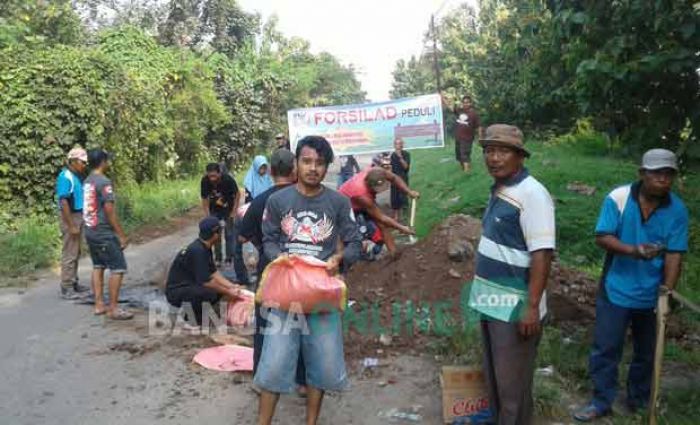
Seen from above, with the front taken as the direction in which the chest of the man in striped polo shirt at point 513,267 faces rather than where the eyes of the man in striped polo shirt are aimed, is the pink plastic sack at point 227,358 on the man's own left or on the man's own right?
on the man's own right

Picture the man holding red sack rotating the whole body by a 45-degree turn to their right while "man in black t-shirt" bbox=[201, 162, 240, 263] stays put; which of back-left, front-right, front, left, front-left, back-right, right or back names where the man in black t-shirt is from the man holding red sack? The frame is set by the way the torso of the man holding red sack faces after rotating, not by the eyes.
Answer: back-right

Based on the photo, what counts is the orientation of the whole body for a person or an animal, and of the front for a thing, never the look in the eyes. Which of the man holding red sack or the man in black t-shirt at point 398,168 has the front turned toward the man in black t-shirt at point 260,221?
the man in black t-shirt at point 398,168

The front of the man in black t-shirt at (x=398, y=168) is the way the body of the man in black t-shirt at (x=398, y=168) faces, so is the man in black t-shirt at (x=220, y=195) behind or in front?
in front

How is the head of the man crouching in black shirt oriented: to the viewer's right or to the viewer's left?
to the viewer's right

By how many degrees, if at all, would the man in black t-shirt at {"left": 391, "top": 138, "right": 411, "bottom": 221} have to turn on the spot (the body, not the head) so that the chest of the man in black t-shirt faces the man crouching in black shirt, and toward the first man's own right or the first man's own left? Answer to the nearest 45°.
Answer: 0° — they already face them

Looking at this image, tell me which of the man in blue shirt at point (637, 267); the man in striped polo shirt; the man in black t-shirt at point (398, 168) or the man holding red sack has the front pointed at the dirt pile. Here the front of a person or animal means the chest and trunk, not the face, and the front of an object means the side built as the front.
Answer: the man in black t-shirt

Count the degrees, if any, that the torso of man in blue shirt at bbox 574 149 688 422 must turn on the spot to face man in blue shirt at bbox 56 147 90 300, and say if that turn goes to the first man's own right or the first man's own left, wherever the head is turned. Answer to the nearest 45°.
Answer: approximately 90° to the first man's own right

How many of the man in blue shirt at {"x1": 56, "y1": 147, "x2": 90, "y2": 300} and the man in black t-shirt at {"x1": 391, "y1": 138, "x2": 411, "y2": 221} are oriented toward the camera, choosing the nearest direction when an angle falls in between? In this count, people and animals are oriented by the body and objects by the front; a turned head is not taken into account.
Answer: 1

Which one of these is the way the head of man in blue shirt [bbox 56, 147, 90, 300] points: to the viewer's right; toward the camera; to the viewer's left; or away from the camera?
to the viewer's right

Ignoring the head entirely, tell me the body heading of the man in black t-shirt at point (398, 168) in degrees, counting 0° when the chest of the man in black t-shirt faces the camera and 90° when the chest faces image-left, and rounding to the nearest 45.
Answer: approximately 0°

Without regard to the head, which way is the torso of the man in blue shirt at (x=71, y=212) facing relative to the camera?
to the viewer's right
